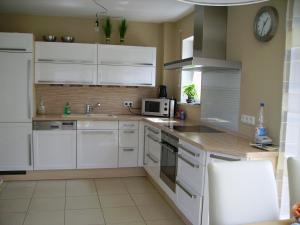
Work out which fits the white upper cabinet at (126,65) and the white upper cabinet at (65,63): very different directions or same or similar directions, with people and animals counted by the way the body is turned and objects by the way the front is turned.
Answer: same or similar directions

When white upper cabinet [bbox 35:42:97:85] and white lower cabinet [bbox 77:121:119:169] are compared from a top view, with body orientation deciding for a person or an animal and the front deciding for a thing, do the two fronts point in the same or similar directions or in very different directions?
same or similar directions

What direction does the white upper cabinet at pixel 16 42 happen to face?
toward the camera

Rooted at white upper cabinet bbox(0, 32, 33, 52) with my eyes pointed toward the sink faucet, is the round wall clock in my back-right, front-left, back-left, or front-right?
front-right

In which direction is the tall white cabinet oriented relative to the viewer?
toward the camera

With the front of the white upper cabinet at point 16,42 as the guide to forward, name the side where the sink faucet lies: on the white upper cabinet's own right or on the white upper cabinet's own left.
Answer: on the white upper cabinet's own left

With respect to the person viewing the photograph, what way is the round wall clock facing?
facing the viewer and to the left of the viewer

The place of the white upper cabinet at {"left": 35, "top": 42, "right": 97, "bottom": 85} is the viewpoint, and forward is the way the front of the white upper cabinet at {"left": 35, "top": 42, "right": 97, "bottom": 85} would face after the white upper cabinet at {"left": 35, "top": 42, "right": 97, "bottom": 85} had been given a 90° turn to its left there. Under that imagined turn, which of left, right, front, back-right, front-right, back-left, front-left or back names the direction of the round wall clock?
front-right

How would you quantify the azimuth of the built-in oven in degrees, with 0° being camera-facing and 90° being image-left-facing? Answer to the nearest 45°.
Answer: approximately 90°

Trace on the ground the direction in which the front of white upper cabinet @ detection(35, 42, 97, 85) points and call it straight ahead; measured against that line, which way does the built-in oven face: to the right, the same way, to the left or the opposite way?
to the right

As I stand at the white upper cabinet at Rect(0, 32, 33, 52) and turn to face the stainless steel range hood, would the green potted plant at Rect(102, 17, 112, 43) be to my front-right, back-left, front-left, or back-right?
front-left

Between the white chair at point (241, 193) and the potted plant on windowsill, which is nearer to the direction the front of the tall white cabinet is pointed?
the white chair

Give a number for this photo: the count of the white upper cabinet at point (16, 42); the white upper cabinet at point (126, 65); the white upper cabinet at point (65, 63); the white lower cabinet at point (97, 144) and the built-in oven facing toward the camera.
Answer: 4

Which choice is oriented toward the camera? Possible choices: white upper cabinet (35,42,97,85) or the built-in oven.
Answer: the white upper cabinet

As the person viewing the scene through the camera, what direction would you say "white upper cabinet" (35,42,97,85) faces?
facing the viewer

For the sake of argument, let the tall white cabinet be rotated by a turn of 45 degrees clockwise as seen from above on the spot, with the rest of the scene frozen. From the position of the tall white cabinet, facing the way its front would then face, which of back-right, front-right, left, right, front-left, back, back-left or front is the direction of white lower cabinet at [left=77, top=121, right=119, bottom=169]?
back-left

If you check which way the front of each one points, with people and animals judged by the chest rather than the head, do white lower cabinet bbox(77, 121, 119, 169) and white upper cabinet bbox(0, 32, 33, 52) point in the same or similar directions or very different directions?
same or similar directions
